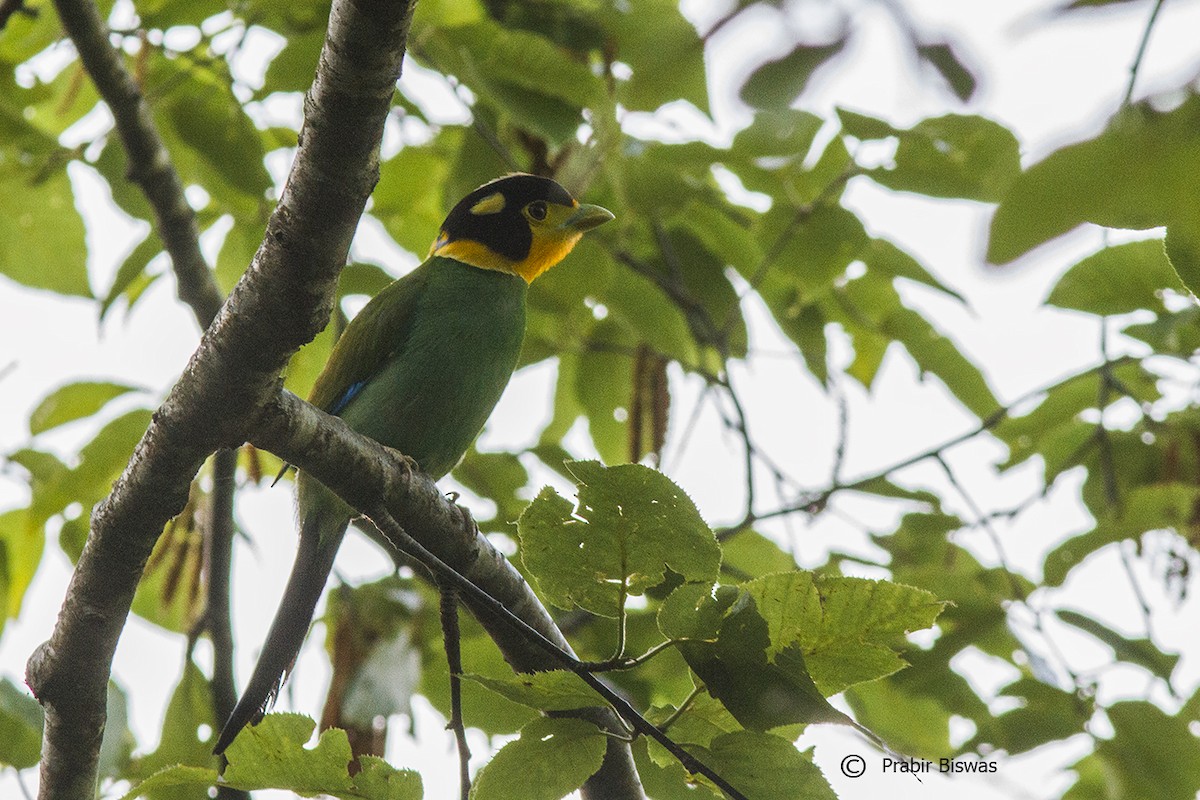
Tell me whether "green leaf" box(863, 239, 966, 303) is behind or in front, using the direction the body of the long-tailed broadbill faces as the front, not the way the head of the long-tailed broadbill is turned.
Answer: in front

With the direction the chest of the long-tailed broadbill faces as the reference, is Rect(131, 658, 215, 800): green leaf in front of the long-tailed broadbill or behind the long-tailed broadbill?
behind

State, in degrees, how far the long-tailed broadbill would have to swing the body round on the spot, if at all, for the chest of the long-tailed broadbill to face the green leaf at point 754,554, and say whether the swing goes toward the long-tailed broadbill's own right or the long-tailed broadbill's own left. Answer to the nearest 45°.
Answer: approximately 45° to the long-tailed broadbill's own left
